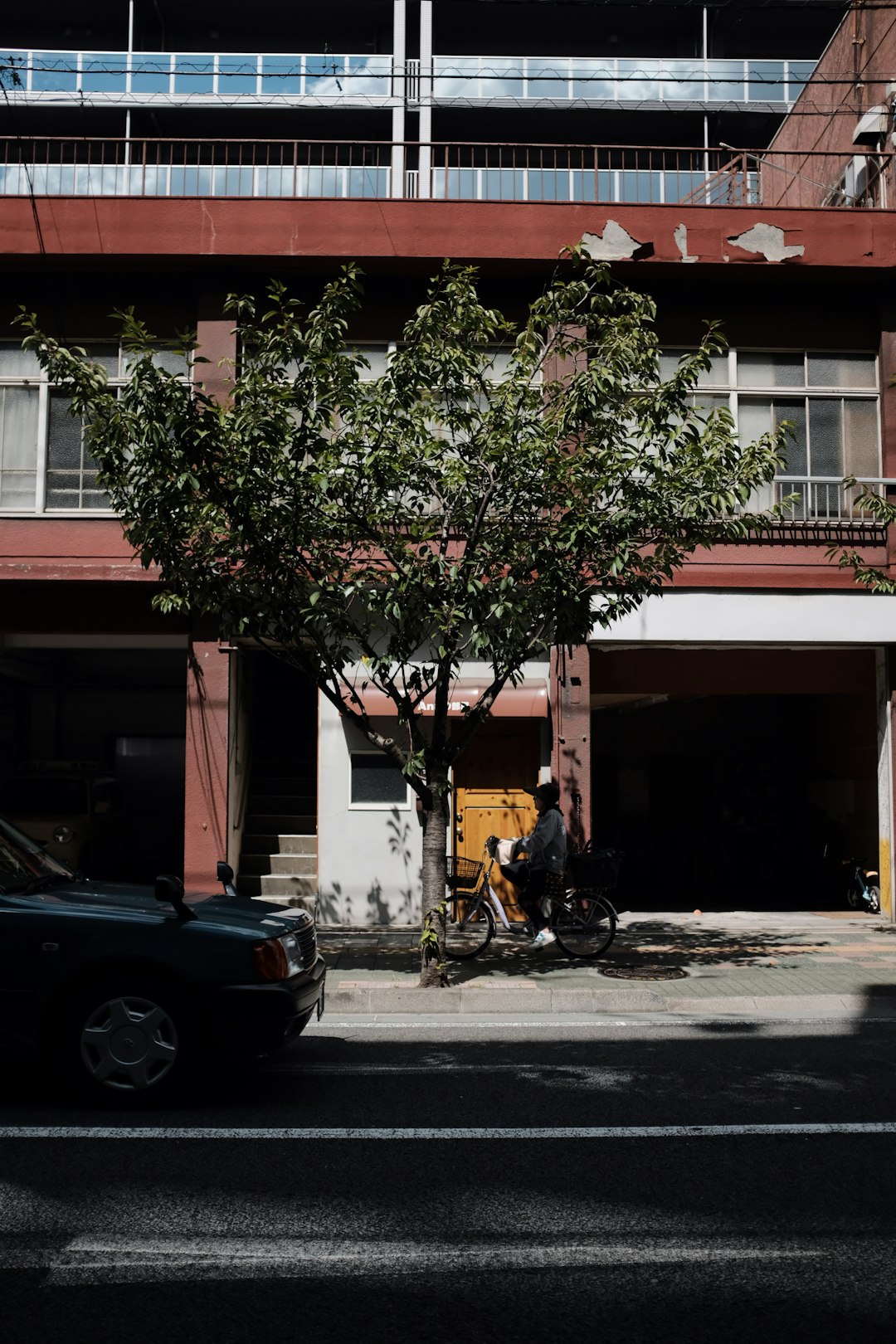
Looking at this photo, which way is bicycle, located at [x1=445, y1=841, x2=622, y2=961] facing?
to the viewer's left

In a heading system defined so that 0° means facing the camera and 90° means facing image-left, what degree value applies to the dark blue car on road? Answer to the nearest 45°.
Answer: approximately 270°

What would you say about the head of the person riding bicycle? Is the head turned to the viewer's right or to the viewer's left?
to the viewer's left

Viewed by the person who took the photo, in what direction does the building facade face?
facing the viewer

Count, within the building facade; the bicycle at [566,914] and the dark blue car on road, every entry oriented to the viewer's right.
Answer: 1

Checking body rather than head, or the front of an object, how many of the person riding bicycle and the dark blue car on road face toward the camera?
0

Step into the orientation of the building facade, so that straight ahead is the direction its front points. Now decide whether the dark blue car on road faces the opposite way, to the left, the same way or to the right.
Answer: to the left

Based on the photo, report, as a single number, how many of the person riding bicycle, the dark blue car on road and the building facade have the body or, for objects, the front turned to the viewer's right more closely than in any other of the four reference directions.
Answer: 1

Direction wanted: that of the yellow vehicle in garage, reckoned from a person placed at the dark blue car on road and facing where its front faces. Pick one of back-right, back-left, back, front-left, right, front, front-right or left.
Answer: left

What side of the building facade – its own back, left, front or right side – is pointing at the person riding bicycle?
front

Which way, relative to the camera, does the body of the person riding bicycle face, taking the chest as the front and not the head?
to the viewer's left

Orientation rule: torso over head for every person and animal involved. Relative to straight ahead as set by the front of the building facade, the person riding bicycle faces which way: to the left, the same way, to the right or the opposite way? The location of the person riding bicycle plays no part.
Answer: to the right
